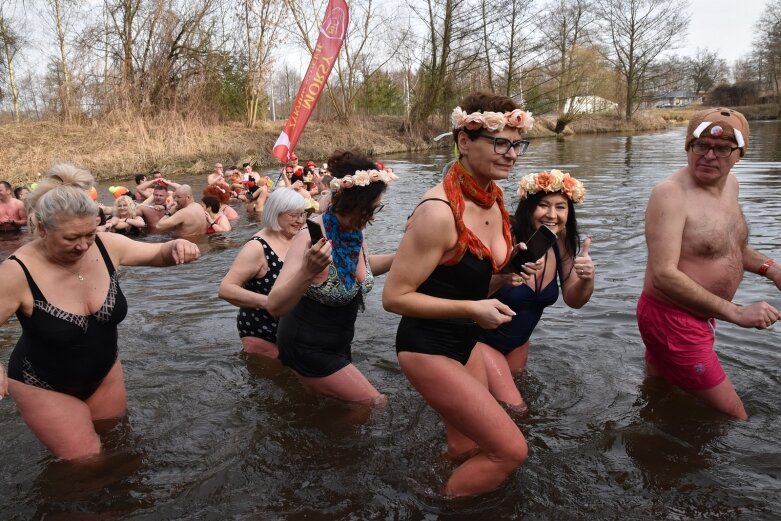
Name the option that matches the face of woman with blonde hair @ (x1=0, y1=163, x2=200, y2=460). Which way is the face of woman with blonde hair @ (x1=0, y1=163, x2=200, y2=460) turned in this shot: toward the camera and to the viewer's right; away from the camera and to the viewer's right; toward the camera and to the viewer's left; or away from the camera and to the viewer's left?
toward the camera and to the viewer's right

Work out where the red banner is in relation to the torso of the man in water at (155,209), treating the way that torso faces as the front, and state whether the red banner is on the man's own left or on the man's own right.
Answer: on the man's own left

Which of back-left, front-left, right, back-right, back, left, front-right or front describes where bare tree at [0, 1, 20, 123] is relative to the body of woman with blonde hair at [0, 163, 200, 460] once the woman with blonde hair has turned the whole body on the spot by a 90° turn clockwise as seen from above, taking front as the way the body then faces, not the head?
back-right

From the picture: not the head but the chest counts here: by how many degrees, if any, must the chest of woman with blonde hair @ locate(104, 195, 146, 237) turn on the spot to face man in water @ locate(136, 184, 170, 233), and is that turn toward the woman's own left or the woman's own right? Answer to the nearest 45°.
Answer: approximately 135° to the woman's own left

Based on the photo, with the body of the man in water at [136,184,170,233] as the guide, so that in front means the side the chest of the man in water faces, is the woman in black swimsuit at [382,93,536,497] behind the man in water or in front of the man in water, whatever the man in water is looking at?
in front

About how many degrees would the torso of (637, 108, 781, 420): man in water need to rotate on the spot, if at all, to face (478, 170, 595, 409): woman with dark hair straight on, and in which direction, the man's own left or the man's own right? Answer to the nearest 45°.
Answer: approximately 135° to the man's own right

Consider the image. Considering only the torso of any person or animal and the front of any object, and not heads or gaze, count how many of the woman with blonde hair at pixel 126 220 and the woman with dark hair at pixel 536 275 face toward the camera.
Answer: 2

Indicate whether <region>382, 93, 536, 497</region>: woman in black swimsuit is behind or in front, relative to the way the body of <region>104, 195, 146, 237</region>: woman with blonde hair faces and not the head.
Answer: in front

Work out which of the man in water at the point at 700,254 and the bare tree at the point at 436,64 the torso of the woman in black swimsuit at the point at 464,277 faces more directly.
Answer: the man in water

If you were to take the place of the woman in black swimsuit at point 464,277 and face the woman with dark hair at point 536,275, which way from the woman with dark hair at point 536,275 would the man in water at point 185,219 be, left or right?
left

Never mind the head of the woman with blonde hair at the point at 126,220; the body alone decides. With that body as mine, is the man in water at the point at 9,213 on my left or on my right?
on my right

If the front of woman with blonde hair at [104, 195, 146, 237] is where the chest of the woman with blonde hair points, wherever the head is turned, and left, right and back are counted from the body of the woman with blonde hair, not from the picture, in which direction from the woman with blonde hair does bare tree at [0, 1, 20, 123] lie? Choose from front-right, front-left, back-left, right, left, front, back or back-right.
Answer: back

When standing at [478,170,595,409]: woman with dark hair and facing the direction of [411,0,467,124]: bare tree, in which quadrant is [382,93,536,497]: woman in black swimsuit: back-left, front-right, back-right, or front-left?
back-left
